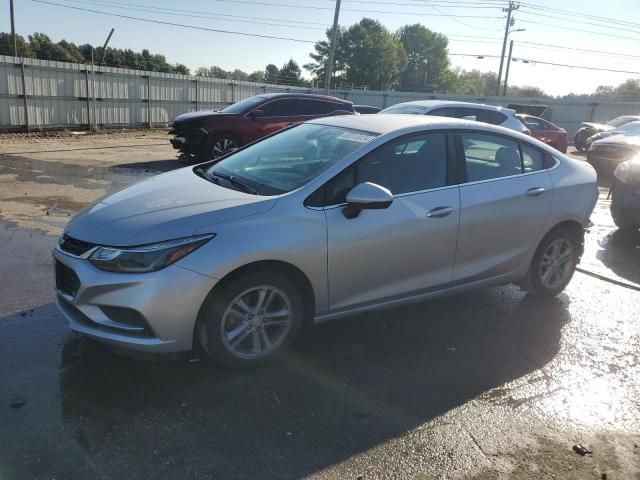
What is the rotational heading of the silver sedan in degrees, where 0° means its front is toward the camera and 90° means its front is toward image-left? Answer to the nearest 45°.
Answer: approximately 45°

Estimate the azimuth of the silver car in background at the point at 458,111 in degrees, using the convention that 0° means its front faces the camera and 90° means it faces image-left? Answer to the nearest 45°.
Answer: approximately 45°

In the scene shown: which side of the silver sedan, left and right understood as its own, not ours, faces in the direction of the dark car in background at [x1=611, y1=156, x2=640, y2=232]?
back

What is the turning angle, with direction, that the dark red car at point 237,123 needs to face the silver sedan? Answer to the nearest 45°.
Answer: approximately 45° to its left

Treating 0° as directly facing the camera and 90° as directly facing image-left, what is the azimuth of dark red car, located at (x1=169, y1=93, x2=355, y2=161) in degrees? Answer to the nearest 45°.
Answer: approximately 45°

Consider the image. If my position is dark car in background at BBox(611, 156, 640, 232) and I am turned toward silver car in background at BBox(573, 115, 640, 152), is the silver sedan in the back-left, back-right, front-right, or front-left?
back-left
